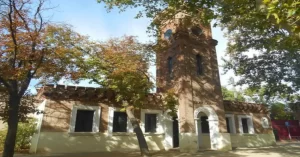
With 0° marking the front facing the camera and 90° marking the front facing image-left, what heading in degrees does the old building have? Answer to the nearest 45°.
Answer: approximately 0°

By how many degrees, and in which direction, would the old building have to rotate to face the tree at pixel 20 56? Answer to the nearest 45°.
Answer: approximately 45° to its right
